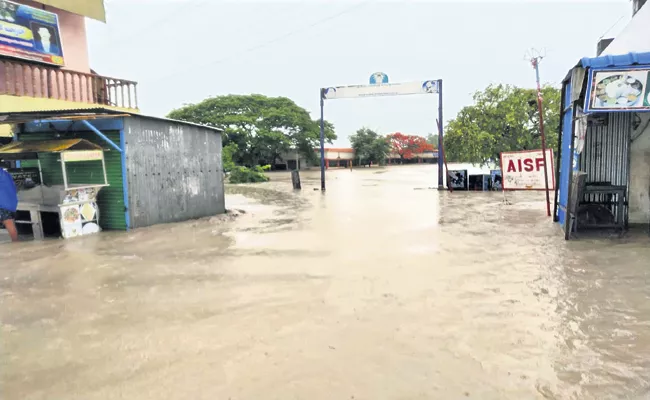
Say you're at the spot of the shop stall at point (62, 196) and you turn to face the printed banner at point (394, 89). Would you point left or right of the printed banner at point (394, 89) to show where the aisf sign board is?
right

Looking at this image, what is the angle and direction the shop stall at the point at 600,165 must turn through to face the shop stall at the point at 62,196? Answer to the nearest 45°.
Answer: approximately 45° to its right

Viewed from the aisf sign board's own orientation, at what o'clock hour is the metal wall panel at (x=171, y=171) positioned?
The metal wall panel is roughly at 2 o'clock from the aisf sign board.

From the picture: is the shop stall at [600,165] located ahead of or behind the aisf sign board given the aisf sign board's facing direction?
ahead
